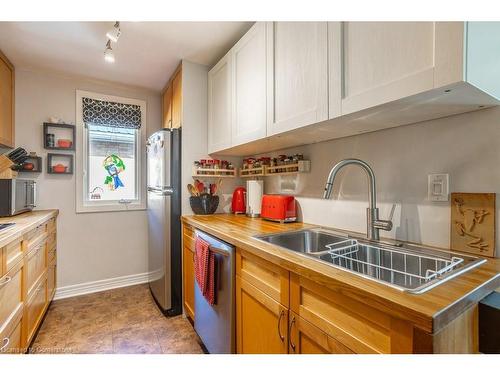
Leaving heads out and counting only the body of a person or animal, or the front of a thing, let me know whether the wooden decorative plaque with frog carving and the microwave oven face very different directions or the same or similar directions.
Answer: very different directions

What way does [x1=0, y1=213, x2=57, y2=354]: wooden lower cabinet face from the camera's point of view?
to the viewer's right

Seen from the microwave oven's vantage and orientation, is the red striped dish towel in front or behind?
in front

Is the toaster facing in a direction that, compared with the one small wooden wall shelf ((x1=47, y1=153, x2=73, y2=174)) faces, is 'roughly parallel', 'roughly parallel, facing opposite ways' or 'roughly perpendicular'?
roughly perpendicular

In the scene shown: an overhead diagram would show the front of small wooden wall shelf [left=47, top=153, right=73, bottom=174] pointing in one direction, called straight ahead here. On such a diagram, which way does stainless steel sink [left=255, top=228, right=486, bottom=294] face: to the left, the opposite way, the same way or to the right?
to the right

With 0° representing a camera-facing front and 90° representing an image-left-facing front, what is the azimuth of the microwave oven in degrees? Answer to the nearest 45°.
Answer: approximately 315°

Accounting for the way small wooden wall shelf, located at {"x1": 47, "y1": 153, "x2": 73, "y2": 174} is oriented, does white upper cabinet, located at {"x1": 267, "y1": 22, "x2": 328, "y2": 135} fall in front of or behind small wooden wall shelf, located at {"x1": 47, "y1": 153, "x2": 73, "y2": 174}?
in front
